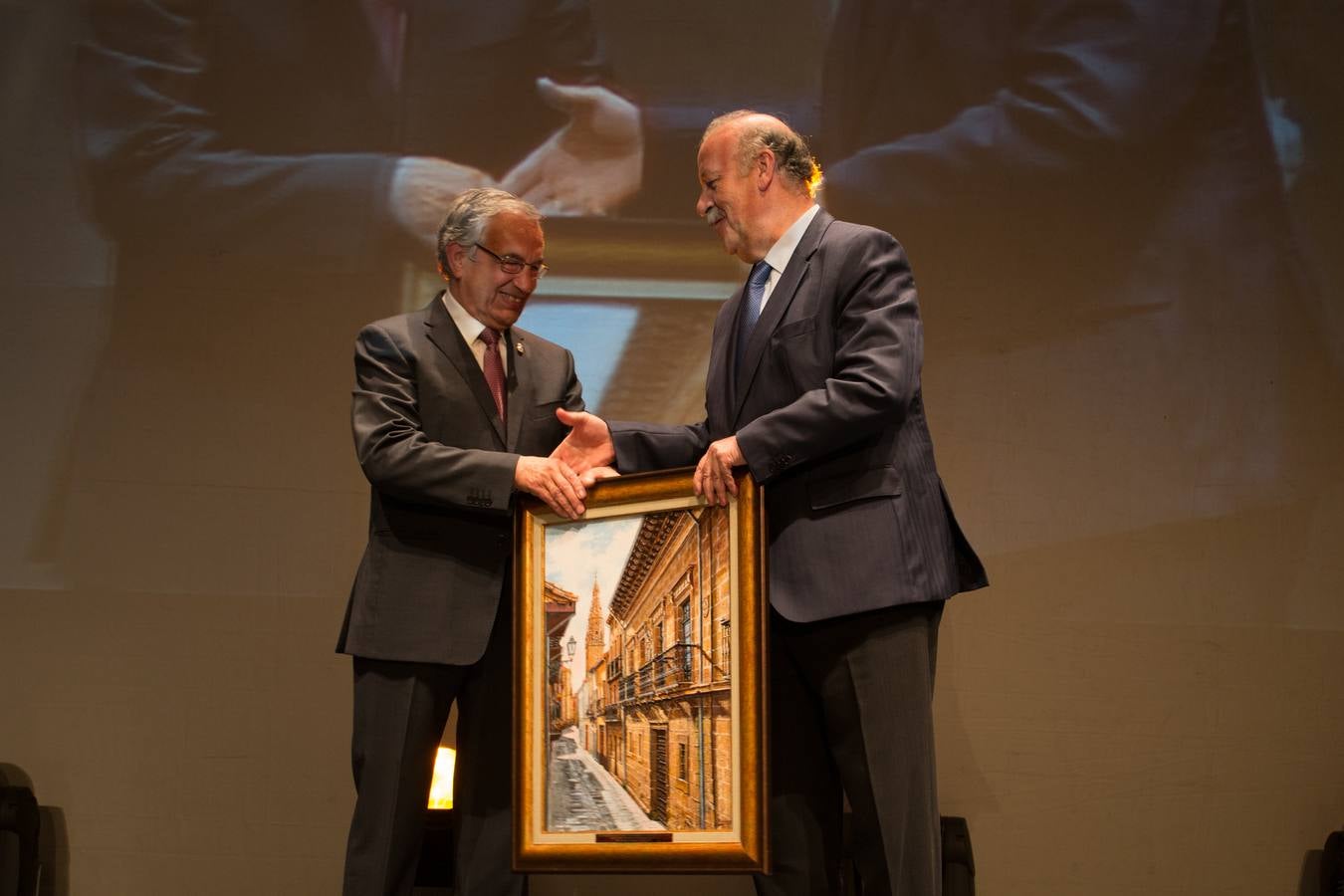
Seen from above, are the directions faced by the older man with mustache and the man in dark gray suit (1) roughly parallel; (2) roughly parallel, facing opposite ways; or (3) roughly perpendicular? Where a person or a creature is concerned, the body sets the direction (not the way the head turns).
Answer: roughly perpendicular

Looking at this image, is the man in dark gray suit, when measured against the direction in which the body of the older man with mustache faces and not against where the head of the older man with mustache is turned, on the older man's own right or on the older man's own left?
on the older man's own right

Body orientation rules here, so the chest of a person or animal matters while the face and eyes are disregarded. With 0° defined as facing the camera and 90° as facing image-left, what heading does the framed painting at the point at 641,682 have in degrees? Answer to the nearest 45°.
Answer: approximately 0°

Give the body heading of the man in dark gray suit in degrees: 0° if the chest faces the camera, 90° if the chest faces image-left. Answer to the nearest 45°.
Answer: approximately 315°

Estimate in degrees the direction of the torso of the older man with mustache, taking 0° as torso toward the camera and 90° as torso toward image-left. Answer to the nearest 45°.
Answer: approximately 45°

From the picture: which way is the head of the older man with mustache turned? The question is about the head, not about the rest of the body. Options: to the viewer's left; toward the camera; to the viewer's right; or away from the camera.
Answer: to the viewer's left
